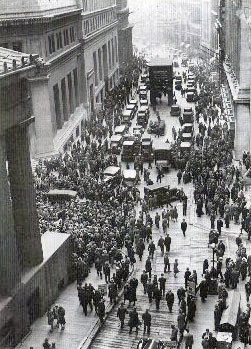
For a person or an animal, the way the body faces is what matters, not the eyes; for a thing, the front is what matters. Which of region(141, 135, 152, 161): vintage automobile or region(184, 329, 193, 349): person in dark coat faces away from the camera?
the person in dark coat

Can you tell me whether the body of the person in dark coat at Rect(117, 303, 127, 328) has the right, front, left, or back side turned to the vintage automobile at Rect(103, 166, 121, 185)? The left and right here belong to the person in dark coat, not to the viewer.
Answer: front

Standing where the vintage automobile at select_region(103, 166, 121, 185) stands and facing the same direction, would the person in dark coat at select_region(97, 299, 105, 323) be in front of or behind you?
in front

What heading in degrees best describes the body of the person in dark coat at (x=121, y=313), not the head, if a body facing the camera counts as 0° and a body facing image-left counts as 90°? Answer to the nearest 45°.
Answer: approximately 180°

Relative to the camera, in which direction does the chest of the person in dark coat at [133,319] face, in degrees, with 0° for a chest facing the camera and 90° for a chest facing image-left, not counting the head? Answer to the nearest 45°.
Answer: approximately 180°

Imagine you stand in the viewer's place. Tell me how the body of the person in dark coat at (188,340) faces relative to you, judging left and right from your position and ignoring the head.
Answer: facing away from the viewer

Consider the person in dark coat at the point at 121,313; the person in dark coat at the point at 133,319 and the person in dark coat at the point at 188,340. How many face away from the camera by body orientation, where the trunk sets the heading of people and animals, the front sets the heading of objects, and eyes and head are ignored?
3

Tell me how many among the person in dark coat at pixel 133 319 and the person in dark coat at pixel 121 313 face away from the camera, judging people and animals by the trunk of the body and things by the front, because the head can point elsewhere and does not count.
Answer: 2
